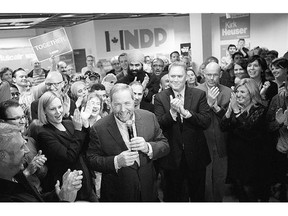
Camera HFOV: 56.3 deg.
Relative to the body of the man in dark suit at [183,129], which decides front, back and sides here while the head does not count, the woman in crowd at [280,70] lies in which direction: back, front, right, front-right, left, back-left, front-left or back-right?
back-left

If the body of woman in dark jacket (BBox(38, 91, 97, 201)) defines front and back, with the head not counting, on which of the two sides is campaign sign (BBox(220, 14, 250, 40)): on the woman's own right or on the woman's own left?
on the woman's own left

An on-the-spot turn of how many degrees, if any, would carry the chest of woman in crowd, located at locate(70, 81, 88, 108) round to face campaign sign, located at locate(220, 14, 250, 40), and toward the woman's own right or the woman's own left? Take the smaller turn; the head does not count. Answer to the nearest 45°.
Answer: approximately 90° to the woman's own left

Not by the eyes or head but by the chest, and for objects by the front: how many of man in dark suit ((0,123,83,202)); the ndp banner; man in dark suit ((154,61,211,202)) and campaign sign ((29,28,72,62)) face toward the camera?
3

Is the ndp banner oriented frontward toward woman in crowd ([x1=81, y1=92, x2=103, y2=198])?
yes
